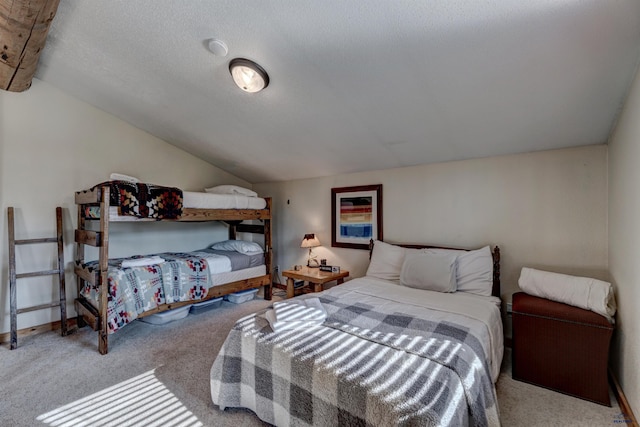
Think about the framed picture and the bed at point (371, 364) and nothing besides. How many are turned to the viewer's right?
0

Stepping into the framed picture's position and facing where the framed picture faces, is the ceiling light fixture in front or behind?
in front

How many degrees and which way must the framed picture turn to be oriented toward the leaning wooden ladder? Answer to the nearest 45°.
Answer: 0° — it already faces it

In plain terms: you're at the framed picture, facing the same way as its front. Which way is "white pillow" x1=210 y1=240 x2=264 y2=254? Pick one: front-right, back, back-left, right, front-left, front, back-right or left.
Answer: front-right

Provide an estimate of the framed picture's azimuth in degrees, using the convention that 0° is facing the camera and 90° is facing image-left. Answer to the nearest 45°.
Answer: approximately 45°

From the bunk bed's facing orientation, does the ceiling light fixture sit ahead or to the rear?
ahead

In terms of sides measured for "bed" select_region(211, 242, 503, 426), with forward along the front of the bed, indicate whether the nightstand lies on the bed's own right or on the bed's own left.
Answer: on the bed's own right
